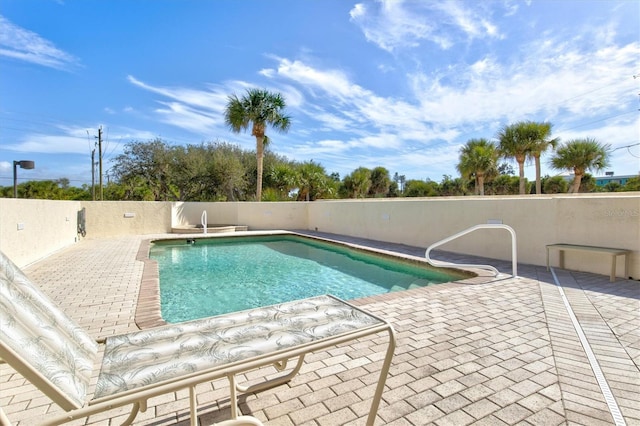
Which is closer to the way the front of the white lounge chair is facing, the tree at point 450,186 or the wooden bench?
the wooden bench

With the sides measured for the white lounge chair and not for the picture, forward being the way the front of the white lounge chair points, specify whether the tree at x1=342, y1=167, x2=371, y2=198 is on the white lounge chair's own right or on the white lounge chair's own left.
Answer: on the white lounge chair's own left

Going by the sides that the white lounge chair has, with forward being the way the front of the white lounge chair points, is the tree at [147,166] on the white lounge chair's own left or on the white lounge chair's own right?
on the white lounge chair's own left

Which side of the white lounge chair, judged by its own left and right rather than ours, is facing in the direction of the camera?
right
